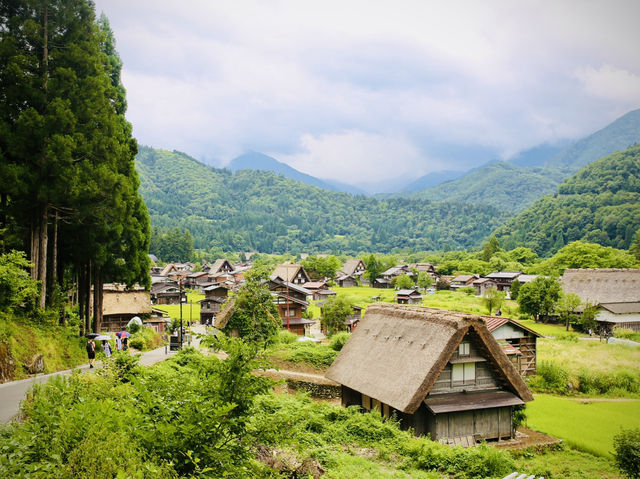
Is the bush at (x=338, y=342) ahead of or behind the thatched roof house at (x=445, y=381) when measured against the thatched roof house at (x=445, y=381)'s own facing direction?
behind

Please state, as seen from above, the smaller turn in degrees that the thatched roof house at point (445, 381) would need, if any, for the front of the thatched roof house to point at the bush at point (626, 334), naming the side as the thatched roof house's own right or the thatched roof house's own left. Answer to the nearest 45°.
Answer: approximately 90° to the thatched roof house's own left

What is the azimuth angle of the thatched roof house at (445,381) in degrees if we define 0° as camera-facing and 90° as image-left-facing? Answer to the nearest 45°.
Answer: approximately 315°

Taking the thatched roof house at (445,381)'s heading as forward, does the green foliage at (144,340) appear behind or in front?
behind

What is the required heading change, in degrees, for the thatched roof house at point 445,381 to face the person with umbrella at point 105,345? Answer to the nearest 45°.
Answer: approximately 135° to its right

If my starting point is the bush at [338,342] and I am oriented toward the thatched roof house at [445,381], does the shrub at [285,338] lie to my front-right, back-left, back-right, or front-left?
back-right

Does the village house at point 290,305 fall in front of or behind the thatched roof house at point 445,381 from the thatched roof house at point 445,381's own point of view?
behind

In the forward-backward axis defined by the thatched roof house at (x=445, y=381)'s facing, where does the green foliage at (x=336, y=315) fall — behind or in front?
behind

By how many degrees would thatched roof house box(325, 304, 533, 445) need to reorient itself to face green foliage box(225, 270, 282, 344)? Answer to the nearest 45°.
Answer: approximately 180°

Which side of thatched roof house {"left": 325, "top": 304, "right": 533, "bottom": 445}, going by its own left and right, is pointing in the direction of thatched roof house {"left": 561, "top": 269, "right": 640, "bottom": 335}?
left
